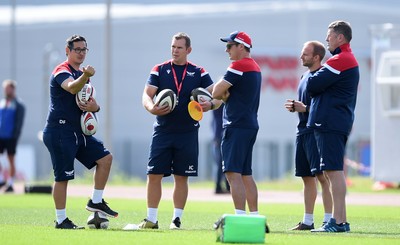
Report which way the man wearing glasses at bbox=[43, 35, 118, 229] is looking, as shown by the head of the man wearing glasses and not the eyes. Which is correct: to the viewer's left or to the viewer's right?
to the viewer's right

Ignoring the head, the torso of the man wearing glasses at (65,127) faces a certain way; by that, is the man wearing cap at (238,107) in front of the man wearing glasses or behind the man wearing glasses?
in front

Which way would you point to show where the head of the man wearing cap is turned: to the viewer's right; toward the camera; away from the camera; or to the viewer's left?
to the viewer's left

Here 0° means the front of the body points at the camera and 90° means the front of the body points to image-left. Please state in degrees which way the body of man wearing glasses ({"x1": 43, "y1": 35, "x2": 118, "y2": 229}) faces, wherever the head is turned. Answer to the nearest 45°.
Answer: approximately 315°
